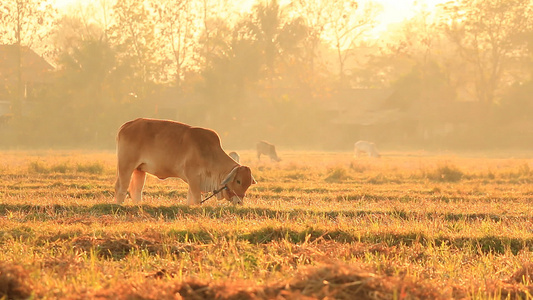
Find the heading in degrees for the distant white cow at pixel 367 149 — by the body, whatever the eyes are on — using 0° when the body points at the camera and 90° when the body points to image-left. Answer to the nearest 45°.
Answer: approximately 270°

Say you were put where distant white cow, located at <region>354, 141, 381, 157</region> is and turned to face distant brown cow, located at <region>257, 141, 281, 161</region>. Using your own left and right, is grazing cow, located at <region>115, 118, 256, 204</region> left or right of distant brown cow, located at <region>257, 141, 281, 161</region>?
left

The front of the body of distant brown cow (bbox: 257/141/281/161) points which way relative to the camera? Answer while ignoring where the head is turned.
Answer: to the viewer's right

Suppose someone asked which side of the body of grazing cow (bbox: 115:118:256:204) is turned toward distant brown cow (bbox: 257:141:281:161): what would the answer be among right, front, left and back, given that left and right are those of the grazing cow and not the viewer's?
left

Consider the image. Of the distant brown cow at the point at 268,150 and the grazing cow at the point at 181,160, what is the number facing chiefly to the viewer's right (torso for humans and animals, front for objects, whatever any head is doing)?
2

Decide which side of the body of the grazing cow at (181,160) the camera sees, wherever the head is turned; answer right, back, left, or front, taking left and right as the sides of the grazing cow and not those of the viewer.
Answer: right

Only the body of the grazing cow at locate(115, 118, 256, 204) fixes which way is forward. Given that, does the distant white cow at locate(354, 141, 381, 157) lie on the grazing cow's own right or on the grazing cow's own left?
on the grazing cow's own left

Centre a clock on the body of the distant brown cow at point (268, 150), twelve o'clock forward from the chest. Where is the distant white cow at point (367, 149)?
the distant white cow at point (367, 149) is roughly at 11 o'clock from the distant brown cow at point (268, 150).

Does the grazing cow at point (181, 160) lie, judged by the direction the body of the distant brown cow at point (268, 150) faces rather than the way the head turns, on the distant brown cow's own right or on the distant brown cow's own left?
on the distant brown cow's own right

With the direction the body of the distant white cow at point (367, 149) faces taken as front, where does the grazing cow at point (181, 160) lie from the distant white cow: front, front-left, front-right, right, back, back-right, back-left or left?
right

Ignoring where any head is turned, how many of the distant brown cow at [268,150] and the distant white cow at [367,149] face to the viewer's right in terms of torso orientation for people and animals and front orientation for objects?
2
